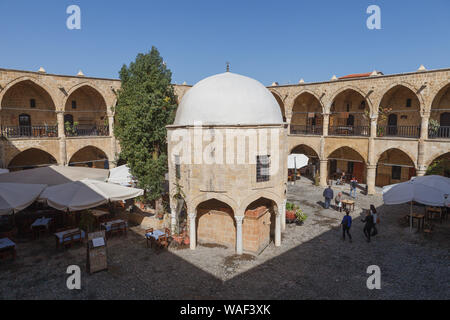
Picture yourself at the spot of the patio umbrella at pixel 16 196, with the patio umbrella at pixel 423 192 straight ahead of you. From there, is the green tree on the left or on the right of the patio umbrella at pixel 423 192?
left

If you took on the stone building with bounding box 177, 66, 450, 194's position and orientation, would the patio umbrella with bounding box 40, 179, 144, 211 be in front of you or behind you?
in front

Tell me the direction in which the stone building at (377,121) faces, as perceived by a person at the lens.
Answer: facing the viewer and to the left of the viewer

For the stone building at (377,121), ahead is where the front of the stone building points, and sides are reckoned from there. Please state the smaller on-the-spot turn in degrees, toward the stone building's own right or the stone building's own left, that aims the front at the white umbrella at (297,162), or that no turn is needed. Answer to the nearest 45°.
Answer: approximately 45° to the stone building's own right

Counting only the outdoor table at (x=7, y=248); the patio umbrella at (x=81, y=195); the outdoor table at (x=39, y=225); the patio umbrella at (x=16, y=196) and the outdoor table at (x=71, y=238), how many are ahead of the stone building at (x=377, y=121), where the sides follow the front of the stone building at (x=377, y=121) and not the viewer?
5

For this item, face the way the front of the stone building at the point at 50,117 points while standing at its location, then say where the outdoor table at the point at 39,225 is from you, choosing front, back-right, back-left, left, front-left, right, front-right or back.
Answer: front-right

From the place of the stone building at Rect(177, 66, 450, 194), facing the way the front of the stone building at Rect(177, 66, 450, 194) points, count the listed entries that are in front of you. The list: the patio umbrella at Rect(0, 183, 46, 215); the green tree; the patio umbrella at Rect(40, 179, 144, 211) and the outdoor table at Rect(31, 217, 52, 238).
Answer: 4

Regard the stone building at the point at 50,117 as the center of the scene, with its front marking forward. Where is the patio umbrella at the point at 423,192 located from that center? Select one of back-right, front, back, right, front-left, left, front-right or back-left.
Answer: front

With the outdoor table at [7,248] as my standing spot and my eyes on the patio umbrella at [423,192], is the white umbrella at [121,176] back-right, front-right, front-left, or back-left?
front-left

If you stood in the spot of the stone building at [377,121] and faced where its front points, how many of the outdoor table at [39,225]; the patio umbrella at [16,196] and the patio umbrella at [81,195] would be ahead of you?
3

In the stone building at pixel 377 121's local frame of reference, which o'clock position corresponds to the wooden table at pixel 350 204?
The wooden table is roughly at 11 o'clock from the stone building.

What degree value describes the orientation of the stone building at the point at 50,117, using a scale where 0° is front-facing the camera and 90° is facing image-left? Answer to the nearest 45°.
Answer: approximately 315°
